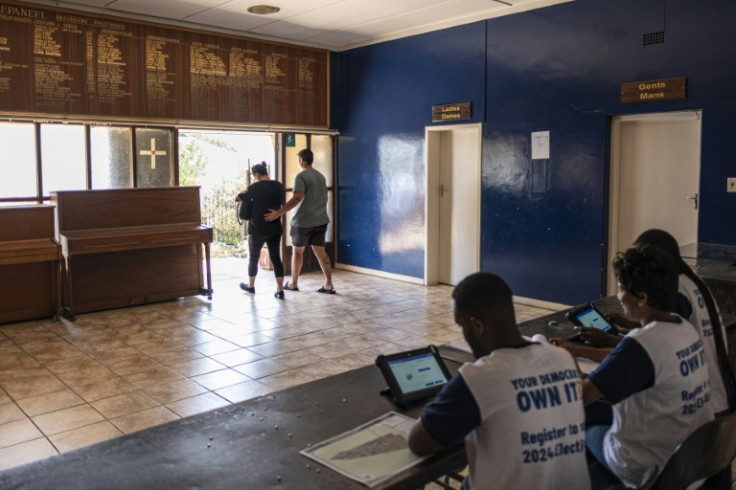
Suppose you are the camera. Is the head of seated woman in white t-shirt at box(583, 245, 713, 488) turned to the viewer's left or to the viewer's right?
to the viewer's left

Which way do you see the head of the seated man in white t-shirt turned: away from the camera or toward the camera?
away from the camera

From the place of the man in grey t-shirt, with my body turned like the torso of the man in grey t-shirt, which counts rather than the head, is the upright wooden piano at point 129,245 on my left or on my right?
on my left

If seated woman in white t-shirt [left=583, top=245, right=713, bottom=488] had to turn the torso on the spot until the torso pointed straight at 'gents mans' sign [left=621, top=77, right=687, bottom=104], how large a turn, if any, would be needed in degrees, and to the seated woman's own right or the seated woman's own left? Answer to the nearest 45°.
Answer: approximately 45° to the seated woman's own right

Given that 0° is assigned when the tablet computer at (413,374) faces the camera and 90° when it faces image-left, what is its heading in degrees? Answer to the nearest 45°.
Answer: approximately 315°

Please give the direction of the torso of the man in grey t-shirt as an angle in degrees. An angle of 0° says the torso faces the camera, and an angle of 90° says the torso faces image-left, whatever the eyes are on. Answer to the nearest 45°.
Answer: approximately 135°

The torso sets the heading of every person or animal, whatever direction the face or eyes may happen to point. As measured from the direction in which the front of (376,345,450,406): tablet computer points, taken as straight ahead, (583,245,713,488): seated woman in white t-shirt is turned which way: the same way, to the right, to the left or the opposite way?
the opposite way

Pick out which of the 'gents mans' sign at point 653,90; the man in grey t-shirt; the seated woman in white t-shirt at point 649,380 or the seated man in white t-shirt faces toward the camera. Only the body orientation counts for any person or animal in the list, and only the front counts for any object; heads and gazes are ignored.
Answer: the 'gents mans' sign
